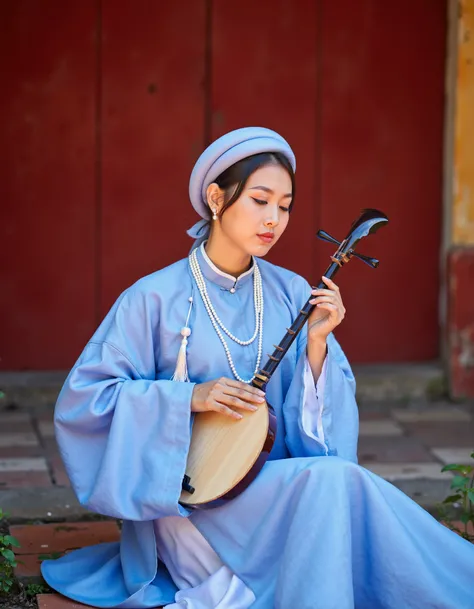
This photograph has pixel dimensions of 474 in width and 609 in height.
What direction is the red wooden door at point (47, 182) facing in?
toward the camera

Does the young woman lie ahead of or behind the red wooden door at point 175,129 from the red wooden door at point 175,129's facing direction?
ahead

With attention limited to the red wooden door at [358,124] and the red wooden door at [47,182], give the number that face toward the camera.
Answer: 2

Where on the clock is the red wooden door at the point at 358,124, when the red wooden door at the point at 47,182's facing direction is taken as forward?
the red wooden door at the point at 358,124 is roughly at 9 o'clock from the red wooden door at the point at 47,182.

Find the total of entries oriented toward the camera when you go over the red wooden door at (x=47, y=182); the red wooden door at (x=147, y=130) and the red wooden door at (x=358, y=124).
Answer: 3

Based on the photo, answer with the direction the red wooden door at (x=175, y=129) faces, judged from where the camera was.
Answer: facing the viewer

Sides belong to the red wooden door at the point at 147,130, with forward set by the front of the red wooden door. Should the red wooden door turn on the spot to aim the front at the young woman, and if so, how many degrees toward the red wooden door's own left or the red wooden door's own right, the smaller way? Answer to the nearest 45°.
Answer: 0° — it already faces them

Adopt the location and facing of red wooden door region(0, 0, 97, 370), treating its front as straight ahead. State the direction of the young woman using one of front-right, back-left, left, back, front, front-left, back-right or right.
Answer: front

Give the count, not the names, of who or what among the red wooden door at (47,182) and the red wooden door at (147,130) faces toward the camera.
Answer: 2

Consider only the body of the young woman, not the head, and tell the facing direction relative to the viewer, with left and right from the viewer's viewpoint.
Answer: facing the viewer and to the right of the viewer

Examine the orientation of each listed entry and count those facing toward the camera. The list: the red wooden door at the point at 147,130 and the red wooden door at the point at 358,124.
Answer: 2
